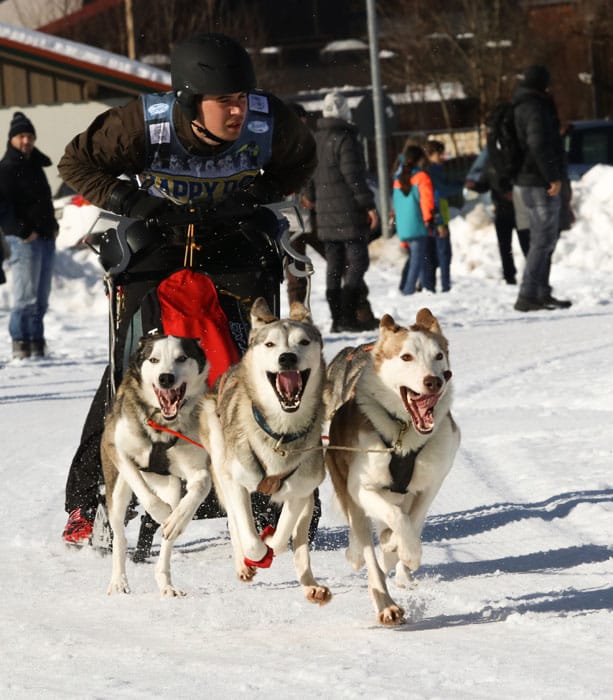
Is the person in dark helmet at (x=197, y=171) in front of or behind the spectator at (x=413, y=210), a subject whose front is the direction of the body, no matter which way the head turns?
behind

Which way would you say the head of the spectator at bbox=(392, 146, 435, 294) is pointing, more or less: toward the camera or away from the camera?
away from the camera

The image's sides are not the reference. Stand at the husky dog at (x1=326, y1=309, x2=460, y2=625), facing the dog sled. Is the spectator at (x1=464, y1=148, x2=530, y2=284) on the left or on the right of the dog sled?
right

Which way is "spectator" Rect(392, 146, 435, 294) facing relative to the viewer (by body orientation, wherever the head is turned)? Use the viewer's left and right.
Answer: facing away from the viewer and to the right of the viewer

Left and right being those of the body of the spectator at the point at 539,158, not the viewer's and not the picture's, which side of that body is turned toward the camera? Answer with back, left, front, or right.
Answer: right

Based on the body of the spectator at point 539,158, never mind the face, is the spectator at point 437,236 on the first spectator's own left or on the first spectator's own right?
on the first spectator's own left

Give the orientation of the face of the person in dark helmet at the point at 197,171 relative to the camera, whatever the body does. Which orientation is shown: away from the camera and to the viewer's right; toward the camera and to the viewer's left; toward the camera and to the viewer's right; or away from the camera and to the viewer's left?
toward the camera and to the viewer's right
